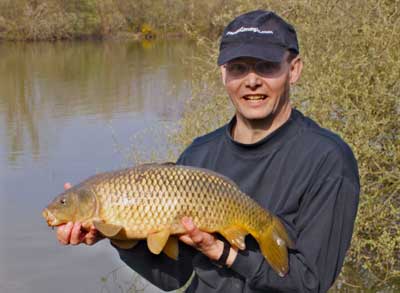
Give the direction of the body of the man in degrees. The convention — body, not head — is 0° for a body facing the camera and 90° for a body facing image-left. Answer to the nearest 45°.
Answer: approximately 45°
